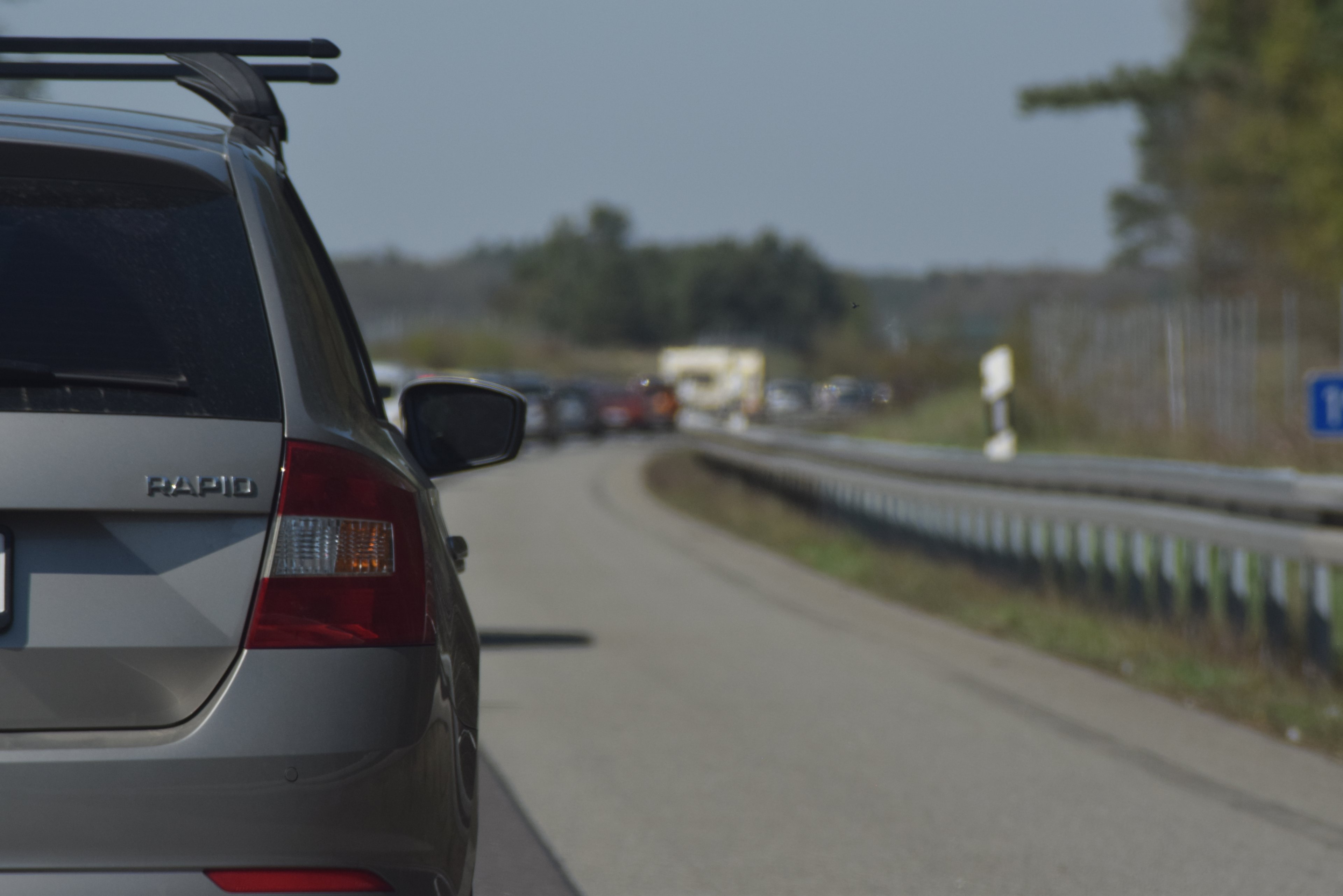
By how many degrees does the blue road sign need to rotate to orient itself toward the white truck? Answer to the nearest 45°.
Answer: approximately 135° to its right

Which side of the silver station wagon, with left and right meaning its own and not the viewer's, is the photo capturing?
back

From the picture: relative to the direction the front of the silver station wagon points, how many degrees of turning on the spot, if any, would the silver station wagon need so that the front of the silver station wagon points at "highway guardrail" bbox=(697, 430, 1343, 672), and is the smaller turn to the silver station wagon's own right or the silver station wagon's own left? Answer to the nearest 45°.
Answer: approximately 45° to the silver station wagon's own right

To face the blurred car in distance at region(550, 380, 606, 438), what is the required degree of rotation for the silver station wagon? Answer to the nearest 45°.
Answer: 0° — it already faces it

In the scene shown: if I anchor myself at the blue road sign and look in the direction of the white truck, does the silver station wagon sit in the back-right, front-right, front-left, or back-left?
back-left

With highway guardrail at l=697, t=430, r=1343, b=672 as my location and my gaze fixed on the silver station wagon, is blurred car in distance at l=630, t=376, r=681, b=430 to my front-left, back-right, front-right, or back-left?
back-right

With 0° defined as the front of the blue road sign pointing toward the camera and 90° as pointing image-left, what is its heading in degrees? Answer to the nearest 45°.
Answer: approximately 0°

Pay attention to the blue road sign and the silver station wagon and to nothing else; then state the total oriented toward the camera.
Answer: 1
